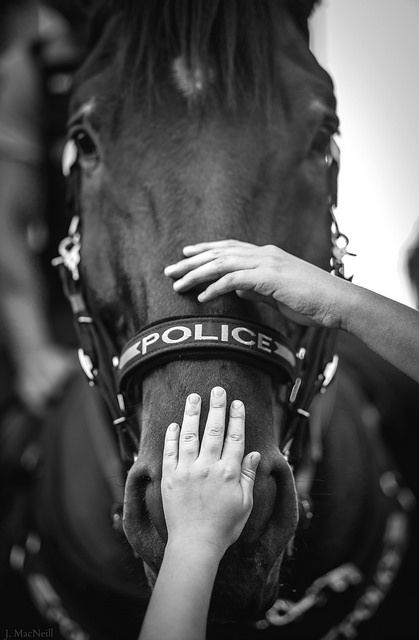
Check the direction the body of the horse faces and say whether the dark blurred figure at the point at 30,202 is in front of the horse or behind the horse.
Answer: behind

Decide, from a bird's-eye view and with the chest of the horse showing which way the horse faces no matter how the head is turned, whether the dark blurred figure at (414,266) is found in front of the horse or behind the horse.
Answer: behind

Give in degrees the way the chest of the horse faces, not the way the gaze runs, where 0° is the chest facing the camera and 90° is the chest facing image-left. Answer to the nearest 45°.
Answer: approximately 0°
